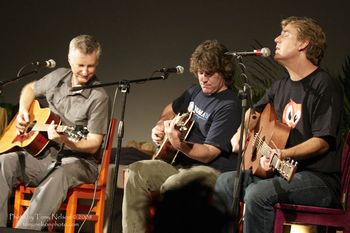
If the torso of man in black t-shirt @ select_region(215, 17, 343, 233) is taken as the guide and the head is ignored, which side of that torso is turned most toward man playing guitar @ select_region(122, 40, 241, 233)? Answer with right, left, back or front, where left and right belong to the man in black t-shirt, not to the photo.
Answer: right

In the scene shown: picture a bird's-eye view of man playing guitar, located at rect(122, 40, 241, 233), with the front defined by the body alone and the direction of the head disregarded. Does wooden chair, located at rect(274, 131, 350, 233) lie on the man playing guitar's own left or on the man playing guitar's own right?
on the man playing guitar's own left

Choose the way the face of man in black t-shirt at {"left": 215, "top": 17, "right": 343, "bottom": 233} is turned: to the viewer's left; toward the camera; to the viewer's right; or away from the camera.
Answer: to the viewer's left

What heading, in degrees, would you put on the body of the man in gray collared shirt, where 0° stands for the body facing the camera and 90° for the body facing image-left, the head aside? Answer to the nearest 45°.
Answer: approximately 45°

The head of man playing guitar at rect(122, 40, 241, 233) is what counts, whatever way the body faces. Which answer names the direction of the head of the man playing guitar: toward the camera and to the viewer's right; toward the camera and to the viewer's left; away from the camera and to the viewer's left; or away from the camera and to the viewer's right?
toward the camera and to the viewer's left

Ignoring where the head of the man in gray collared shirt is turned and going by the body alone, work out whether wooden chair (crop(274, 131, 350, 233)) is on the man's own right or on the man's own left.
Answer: on the man's own left

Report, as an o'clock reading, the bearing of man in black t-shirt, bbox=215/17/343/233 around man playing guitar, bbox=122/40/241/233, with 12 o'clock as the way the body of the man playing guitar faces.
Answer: The man in black t-shirt is roughly at 9 o'clock from the man playing guitar.

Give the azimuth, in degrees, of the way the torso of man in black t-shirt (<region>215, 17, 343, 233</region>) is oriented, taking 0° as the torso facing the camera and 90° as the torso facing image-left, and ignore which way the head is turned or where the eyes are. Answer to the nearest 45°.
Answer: approximately 45°

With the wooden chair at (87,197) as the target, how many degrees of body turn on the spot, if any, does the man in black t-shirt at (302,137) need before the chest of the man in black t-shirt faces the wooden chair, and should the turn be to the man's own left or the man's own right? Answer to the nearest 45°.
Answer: approximately 45° to the man's own right

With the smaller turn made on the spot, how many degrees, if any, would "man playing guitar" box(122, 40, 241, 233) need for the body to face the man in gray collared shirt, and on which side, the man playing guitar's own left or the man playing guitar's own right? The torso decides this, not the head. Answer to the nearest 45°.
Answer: approximately 45° to the man playing guitar's own right

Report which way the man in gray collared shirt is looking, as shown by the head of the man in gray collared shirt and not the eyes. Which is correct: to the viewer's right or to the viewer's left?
to the viewer's right
